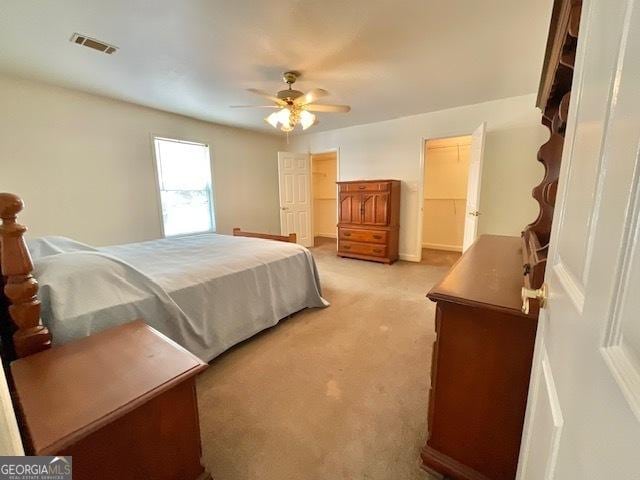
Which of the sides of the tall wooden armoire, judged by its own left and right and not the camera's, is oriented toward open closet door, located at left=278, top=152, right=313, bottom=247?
right

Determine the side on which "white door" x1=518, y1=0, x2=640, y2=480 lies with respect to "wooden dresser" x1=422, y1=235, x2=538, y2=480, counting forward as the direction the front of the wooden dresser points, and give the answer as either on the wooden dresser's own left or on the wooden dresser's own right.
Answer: on the wooden dresser's own left

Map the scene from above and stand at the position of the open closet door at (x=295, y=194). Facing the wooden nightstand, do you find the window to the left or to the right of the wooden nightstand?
right

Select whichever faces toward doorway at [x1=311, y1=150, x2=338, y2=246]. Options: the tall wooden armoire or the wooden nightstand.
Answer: the wooden nightstand

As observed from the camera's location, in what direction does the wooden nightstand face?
facing away from the viewer and to the right of the viewer

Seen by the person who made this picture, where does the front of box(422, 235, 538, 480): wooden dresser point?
facing to the left of the viewer

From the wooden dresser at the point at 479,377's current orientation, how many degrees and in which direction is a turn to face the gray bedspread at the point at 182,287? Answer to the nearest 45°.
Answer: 0° — it already faces it

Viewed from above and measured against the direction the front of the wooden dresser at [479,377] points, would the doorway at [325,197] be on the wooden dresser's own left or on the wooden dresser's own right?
on the wooden dresser's own right

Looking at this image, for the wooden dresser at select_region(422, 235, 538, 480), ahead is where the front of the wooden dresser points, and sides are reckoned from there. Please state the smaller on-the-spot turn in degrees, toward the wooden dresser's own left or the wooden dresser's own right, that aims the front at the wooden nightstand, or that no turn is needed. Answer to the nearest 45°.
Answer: approximately 45° to the wooden dresser's own left

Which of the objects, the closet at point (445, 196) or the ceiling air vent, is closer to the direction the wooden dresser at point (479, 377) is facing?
the ceiling air vent

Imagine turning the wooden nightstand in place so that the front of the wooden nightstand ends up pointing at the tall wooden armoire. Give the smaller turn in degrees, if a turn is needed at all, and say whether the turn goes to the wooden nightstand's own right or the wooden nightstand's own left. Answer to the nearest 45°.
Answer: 0° — it already faces it

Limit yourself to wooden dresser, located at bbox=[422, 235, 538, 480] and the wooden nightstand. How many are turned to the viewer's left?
1

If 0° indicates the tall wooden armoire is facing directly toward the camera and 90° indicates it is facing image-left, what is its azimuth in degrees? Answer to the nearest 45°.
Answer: approximately 45°
